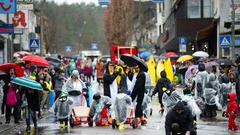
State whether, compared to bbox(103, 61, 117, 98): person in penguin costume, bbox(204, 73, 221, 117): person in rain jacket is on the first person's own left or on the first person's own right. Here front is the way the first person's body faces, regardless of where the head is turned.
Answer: on the first person's own left

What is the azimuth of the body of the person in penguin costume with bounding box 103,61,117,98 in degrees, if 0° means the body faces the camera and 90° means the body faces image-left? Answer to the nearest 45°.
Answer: approximately 315°

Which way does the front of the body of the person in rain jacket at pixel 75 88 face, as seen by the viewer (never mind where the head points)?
toward the camera

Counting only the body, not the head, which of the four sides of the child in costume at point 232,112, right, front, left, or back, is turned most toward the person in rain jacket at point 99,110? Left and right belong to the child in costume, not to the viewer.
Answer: front

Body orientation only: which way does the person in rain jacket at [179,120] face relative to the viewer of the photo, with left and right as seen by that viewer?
facing the viewer

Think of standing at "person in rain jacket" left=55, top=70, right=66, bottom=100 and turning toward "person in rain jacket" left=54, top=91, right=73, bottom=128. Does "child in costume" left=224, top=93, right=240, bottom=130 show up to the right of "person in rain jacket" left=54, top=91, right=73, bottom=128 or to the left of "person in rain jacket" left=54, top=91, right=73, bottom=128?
left

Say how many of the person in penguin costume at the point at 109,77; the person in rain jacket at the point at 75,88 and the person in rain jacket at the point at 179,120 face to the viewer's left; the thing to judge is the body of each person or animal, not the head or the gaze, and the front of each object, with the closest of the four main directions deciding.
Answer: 0

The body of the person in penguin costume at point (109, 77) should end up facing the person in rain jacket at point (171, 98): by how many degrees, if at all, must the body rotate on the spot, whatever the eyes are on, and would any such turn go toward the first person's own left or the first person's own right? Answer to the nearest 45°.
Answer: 0° — they already face them

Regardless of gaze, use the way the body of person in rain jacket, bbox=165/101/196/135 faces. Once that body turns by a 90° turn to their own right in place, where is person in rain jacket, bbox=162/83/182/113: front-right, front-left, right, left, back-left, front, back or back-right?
right

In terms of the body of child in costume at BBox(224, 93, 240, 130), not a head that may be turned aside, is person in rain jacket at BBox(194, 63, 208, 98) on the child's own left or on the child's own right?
on the child's own right

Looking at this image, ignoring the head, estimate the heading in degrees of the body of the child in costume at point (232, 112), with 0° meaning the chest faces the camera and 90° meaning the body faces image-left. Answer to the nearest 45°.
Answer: approximately 90°
